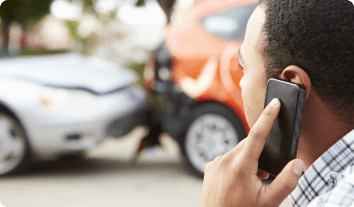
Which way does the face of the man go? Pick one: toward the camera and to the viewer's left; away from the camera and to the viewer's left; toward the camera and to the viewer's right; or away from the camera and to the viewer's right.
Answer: away from the camera and to the viewer's left

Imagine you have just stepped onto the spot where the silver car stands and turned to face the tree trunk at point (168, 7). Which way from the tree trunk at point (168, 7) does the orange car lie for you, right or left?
right

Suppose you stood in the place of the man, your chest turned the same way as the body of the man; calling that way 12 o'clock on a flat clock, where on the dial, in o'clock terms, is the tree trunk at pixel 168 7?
The tree trunk is roughly at 1 o'clock from the man.

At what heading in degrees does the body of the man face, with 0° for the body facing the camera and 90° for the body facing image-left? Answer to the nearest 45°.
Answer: approximately 135°

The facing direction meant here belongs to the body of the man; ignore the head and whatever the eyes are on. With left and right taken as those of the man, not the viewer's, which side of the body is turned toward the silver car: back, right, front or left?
front

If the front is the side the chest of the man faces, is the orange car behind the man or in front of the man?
in front
